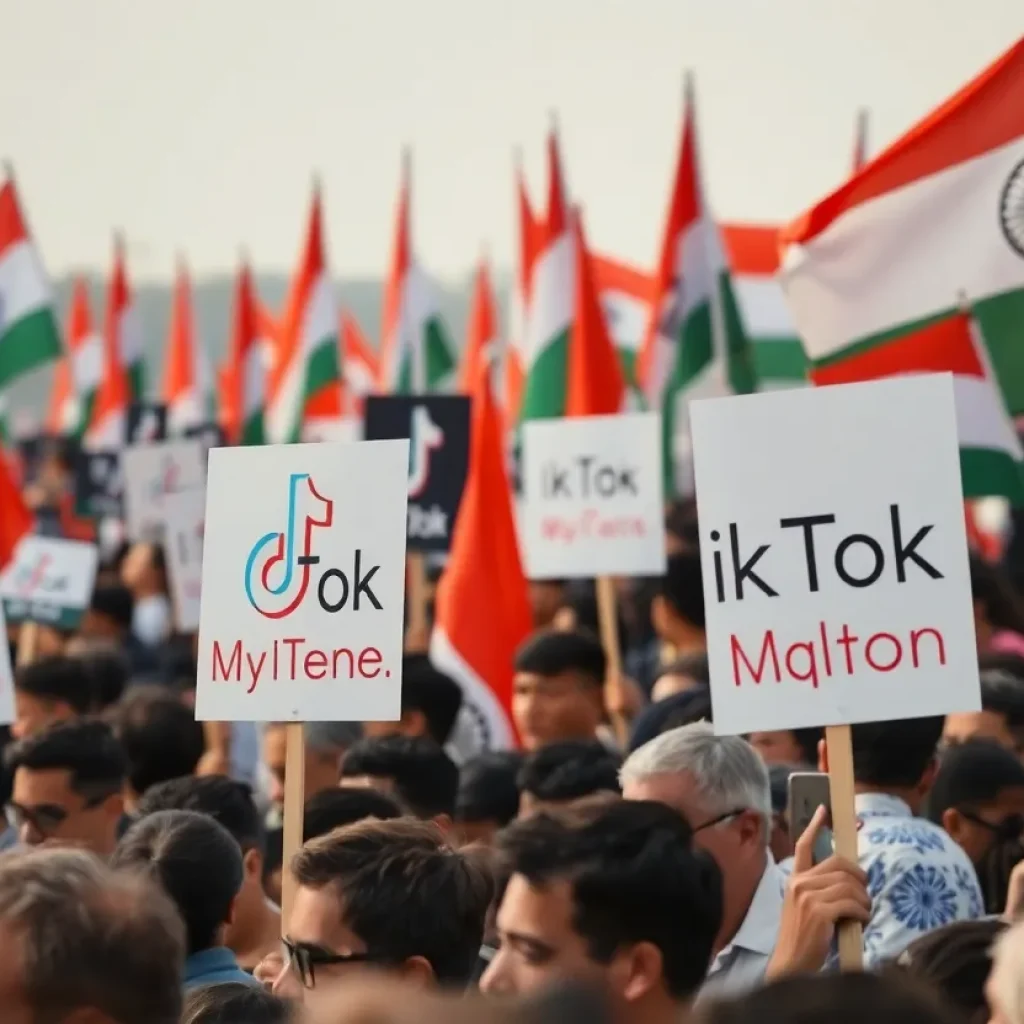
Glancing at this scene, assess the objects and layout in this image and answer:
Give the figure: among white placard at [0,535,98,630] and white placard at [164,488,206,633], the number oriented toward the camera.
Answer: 2

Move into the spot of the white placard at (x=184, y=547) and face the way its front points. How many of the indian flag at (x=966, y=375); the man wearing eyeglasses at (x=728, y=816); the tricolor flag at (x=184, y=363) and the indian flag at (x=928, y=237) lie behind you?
1

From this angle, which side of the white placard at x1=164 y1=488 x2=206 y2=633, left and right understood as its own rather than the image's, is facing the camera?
front

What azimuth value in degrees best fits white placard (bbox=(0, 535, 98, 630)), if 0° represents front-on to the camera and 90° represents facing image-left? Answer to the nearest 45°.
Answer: approximately 0°

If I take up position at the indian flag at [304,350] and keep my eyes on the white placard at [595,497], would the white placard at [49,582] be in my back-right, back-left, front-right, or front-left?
front-right

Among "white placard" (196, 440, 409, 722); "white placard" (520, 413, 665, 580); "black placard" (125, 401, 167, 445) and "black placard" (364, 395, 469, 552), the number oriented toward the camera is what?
4

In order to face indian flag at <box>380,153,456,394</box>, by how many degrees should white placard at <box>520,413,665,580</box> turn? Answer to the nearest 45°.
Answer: approximately 180°

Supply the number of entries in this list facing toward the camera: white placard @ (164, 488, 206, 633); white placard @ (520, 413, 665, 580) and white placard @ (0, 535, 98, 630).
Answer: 3

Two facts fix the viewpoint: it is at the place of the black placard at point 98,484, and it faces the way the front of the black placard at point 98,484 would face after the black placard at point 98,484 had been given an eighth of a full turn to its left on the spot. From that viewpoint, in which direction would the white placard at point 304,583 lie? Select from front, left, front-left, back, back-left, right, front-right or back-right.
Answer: front-right

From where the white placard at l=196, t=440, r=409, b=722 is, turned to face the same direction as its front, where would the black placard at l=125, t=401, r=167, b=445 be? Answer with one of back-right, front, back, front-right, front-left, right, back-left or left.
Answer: back

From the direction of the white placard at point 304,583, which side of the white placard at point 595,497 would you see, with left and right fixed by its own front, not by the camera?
front

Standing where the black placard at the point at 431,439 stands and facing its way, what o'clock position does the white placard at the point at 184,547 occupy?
The white placard is roughly at 4 o'clock from the black placard.

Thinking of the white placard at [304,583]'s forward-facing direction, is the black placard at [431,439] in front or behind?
behind

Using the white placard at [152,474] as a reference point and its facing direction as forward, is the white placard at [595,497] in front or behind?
in front

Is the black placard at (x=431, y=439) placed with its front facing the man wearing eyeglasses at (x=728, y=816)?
yes

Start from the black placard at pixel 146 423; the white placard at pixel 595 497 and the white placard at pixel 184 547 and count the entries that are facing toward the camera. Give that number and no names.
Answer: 3

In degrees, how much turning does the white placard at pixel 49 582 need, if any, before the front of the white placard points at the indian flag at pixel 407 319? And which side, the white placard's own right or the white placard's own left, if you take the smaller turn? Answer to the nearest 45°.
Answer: approximately 135° to the white placard's own left

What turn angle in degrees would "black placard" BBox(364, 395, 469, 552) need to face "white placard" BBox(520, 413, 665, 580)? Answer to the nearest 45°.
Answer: approximately 90° to its left

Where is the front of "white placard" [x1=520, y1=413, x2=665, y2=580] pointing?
toward the camera
